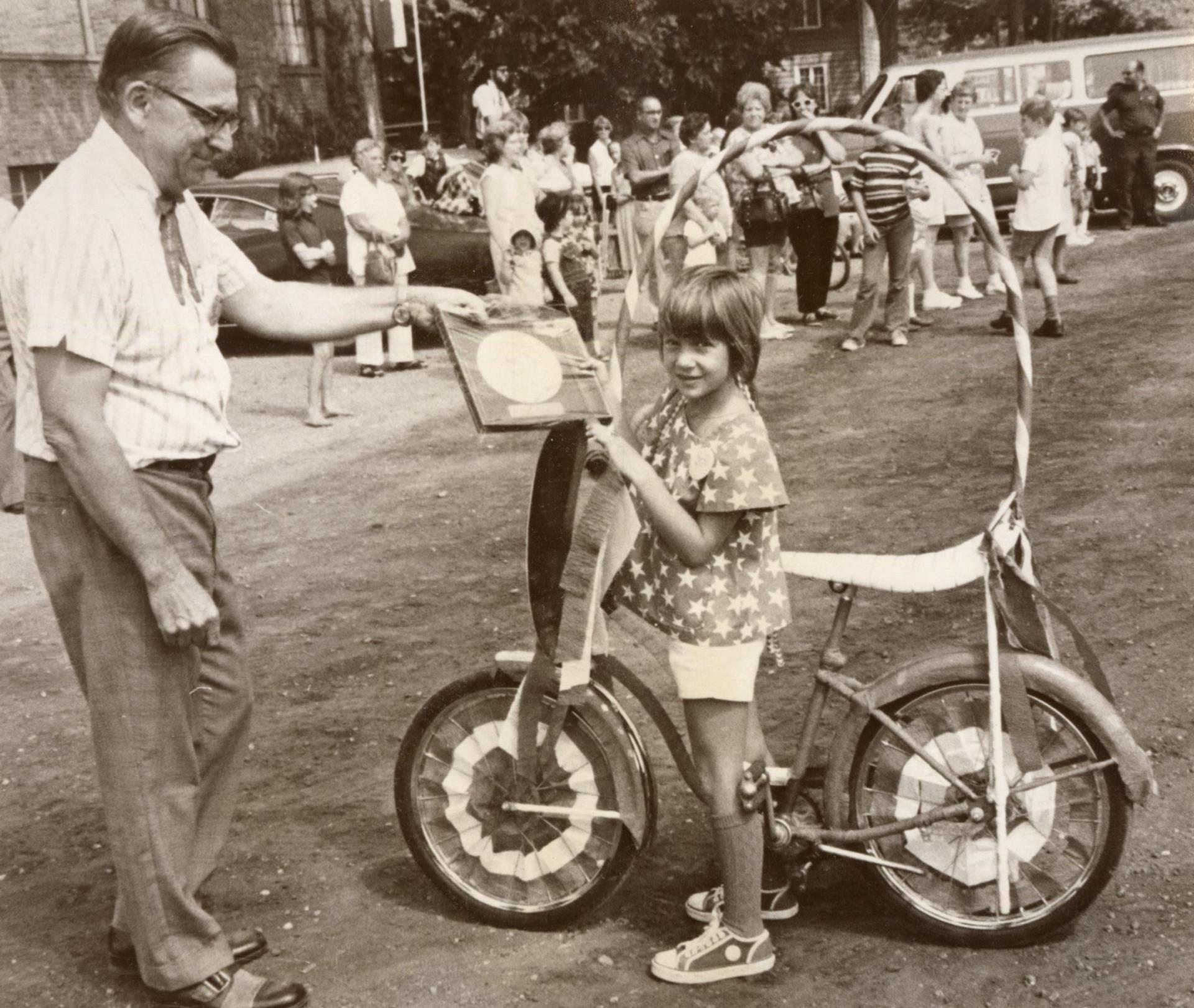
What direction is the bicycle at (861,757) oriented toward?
to the viewer's left

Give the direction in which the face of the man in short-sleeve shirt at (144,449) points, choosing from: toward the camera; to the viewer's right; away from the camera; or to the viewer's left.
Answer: to the viewer's right

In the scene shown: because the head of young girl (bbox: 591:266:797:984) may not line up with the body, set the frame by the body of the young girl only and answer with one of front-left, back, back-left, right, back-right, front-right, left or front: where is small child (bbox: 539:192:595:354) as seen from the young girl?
back-right

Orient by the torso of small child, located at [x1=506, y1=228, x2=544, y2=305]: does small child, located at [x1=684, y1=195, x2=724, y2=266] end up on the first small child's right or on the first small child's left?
on the first small child's left

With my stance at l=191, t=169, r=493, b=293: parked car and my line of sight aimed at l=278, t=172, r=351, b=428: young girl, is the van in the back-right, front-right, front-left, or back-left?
back-left

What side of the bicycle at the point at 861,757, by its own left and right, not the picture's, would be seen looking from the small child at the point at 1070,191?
right

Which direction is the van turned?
to the viewer's left

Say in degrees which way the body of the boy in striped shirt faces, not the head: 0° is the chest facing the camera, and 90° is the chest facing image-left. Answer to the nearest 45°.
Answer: approximately 0°

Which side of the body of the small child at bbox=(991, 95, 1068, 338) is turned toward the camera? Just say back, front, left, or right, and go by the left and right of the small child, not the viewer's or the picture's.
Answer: left

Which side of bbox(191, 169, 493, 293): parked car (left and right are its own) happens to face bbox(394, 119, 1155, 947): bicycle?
right

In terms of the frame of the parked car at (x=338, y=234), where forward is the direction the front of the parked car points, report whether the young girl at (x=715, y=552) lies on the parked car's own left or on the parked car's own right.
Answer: on the parked car's own right
